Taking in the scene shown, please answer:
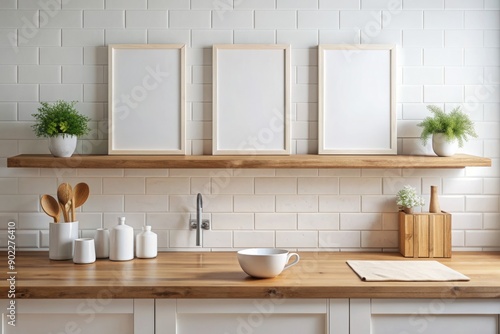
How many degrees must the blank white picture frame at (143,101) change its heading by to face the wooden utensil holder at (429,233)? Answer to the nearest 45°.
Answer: approximately 90° to its left

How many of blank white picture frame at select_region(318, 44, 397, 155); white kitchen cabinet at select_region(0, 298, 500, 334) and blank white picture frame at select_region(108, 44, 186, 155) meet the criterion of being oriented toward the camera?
3

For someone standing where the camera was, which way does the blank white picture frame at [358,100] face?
facing the viewer

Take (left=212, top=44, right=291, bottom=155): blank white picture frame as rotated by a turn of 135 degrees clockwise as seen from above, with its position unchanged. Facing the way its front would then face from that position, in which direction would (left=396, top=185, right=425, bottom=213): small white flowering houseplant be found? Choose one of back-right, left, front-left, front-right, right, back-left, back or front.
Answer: back-right

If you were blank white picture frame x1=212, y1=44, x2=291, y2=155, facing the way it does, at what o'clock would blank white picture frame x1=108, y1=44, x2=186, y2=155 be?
blank white picture frame x1=108, y1=44, x2=186, y2=155 is roughly at 3 o'clock from blank white picture frame x1=212, y1=44, x2=291, y2=155.

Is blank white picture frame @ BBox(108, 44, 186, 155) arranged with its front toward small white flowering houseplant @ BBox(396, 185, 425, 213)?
no

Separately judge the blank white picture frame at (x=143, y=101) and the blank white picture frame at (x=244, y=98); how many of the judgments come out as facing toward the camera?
2

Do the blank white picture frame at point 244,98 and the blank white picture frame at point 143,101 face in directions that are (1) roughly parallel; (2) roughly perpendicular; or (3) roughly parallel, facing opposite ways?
roughly parallel

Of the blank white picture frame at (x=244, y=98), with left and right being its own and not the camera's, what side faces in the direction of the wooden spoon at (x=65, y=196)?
right

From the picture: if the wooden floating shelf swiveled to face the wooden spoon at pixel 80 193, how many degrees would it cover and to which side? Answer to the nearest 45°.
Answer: approximately 90° to its right

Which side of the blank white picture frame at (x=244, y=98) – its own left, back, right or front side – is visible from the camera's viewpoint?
front

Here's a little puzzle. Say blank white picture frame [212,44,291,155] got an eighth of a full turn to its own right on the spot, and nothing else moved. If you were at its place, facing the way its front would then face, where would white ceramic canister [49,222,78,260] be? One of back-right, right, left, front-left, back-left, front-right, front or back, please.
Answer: front-right
